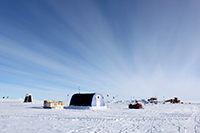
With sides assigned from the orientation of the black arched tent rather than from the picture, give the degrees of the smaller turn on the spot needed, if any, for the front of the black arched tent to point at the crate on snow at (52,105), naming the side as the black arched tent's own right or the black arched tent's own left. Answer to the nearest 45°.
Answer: approximately 135° to the black arched tent's own right

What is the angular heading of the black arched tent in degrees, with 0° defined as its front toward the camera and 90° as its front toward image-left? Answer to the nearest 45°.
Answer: approximately 315°
